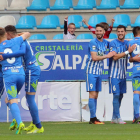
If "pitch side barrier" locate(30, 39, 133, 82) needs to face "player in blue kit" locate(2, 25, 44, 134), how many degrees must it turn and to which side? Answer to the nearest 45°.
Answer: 0° — it already faces them

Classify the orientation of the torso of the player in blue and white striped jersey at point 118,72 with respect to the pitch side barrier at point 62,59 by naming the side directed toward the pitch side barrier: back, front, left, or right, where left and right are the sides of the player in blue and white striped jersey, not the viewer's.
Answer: back

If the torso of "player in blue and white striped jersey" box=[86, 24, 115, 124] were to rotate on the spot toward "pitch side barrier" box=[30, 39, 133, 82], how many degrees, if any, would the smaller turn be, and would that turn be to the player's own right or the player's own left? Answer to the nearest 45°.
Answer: approximately 180°

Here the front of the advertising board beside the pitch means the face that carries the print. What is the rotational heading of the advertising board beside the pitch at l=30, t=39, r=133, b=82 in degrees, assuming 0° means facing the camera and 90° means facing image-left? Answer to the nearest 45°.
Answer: approximately 0°
